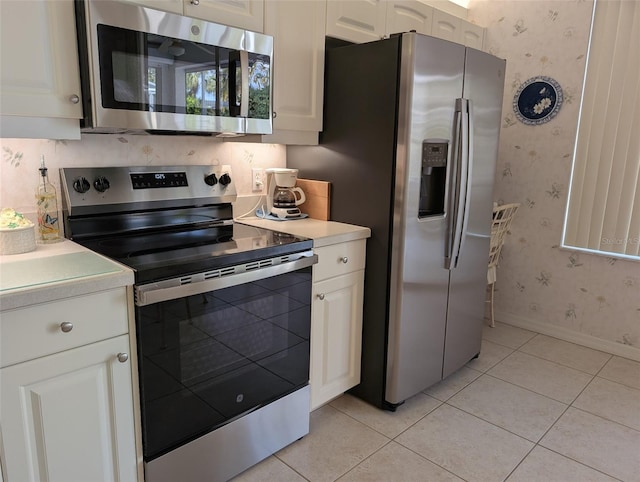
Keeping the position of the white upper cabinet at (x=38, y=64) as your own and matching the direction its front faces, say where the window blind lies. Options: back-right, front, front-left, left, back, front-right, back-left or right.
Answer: left

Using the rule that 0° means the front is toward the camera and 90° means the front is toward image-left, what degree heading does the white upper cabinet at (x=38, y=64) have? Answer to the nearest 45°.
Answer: approximately 0°

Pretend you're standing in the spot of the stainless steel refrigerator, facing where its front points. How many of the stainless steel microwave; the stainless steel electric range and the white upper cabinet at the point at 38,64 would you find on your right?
3

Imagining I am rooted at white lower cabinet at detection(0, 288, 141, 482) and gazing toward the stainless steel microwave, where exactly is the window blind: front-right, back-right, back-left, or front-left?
front-right

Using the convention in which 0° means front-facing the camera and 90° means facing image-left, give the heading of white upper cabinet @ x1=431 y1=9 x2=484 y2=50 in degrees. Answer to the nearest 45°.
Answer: approximately 315°

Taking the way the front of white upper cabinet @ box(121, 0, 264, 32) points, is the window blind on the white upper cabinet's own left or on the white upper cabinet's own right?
on the white upper cabinet's own left

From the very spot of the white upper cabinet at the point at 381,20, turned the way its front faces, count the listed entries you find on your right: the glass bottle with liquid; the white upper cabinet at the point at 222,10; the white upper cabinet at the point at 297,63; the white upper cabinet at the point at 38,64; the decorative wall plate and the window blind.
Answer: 4

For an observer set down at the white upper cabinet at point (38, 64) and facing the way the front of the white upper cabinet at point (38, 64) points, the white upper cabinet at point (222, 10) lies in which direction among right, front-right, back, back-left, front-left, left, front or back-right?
left

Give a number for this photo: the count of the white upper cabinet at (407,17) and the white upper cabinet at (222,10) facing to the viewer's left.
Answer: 0

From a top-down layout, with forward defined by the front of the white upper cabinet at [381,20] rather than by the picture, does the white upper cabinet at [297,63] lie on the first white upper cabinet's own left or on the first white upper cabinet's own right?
on the first white upper cabinet's own right

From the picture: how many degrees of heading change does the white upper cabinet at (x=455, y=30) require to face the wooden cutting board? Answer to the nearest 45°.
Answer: approximately 90° to its right

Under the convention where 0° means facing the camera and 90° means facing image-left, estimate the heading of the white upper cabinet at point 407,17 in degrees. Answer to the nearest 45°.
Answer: approximately 315°

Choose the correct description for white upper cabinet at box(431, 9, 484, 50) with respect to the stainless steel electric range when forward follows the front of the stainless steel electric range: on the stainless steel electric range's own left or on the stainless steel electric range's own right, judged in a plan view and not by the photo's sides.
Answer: on the stainless steel electric range's own left

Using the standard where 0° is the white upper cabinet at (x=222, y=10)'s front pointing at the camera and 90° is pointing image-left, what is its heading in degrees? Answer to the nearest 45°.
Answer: approximately 315°

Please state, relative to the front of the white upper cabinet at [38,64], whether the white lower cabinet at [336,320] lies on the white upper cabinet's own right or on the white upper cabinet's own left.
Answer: on the white upper cabinet's own left

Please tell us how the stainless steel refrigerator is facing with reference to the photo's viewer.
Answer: facing the viewer and to the right of the viewer
